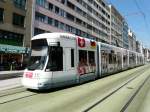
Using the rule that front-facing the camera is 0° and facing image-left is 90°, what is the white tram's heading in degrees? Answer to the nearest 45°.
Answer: approximately 45°

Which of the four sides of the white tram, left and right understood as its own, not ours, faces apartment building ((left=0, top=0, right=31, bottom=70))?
right

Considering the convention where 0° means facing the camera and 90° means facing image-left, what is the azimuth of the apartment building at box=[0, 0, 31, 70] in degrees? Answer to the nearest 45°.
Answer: approximately 315°
